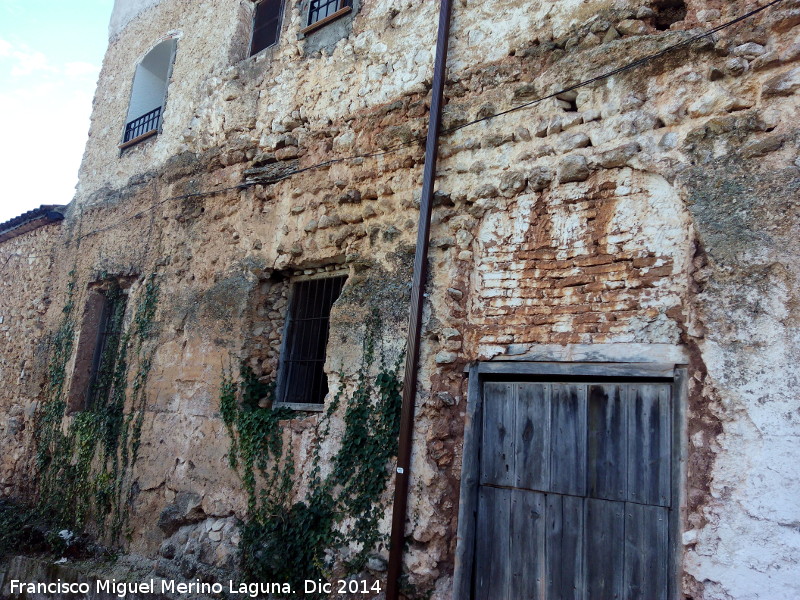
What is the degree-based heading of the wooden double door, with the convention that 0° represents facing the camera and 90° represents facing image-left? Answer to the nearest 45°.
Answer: approximately 0°

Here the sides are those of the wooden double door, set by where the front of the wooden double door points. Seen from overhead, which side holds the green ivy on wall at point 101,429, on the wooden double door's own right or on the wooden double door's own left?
on the wooden double door's own right

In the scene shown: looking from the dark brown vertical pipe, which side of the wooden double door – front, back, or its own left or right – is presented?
right

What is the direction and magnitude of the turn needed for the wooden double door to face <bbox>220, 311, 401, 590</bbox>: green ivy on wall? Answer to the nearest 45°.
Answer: approximately 90° to its right
